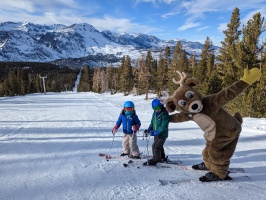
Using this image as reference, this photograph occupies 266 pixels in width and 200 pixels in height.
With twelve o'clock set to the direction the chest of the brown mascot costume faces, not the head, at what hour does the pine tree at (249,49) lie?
The pine tree is roughly at 5 o'clock from the brown mascot costume.

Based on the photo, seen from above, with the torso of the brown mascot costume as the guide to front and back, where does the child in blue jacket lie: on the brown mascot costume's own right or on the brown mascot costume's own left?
on the brown mascot costume's own right

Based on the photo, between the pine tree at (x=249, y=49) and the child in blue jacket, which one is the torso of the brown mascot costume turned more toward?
the child in blue jacket

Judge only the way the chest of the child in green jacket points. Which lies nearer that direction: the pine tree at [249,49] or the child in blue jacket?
the child in blue jacket

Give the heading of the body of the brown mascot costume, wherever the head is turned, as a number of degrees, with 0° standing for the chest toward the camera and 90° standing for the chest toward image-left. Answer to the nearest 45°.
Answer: approximately 45°

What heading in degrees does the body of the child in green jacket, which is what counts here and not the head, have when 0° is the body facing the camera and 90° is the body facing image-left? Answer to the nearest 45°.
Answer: approximately 45°

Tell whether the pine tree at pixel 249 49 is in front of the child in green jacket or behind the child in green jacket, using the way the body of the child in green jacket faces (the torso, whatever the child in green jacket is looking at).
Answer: behind

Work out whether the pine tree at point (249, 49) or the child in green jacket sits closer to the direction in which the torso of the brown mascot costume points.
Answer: the child in green jacket
